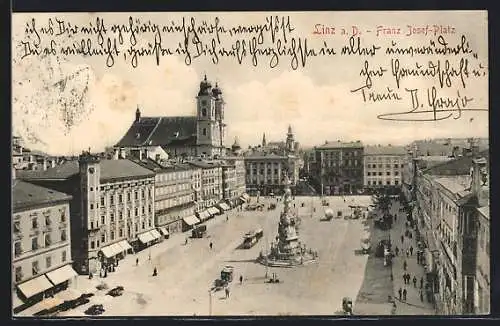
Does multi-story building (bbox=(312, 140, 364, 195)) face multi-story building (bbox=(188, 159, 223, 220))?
no

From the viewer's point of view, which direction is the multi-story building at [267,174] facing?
toward the camera

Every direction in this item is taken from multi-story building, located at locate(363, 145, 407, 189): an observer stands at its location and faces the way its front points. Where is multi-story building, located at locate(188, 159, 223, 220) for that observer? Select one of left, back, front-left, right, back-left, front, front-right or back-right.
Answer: right

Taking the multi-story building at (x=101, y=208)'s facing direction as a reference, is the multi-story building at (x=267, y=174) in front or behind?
in front

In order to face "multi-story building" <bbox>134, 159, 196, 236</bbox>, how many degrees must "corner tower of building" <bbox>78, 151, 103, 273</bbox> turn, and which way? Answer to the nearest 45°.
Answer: approximately 45° to its left

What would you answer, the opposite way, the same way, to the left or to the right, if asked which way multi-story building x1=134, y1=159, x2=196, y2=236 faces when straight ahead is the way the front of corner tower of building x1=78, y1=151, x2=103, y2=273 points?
the same way

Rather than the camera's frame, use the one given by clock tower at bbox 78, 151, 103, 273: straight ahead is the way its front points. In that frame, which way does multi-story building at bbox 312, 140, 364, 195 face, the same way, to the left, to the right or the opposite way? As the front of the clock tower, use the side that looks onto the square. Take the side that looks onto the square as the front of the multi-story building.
to the right

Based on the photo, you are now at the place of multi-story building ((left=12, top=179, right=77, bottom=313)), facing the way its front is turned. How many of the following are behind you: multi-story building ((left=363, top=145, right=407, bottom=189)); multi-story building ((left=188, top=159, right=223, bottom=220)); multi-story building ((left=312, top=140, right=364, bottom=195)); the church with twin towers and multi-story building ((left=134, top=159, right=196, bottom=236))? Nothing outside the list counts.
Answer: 0

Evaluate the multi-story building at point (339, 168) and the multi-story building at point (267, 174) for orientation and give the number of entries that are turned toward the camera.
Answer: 2

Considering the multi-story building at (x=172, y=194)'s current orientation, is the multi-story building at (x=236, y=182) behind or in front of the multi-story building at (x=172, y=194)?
in front

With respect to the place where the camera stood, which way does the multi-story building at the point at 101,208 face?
facing the viewer and to the right of the viewer

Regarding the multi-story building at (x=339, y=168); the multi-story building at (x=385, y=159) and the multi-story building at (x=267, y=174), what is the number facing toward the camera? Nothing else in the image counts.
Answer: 3

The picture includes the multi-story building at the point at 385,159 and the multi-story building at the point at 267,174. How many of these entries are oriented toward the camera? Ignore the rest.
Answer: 2

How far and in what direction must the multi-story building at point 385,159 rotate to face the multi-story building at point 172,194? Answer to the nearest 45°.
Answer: approximately 90° to its right

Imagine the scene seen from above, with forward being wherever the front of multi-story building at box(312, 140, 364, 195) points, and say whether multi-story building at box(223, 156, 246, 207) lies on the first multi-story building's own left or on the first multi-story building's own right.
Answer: on the first multi-story building's own right

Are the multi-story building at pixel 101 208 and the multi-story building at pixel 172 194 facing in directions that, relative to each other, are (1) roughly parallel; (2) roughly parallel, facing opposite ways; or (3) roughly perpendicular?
roughly parallel
